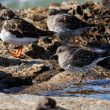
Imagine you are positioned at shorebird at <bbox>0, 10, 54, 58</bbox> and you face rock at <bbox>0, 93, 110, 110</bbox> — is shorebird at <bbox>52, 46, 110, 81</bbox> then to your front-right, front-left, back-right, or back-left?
front-left

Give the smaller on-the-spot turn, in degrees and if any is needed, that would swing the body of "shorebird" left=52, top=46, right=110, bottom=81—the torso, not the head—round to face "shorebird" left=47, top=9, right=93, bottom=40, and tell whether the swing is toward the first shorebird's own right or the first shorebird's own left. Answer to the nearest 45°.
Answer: approximately 90° to the first shorebird's own right

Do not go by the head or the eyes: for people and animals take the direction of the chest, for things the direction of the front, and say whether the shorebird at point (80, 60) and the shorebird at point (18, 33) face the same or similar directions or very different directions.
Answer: same or similar directions

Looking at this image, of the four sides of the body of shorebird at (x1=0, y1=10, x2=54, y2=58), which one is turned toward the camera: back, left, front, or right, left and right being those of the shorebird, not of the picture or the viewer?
left

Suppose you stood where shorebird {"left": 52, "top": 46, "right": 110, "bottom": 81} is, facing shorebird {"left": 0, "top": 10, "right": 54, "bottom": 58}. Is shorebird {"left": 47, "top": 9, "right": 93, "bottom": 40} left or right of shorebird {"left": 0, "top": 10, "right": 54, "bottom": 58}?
right

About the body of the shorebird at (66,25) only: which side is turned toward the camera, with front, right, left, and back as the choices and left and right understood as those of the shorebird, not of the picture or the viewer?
left

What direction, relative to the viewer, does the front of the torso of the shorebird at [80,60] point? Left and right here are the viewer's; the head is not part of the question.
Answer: facing to the left of the viewer

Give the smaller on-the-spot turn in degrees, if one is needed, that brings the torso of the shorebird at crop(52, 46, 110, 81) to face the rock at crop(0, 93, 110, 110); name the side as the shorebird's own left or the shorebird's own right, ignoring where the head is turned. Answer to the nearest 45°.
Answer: approximately 90° to the shorebird's own left

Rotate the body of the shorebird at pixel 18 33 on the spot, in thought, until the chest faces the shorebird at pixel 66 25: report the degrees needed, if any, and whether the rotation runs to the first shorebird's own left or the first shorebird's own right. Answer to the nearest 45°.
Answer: approximately 135° to the first shorebird's own right

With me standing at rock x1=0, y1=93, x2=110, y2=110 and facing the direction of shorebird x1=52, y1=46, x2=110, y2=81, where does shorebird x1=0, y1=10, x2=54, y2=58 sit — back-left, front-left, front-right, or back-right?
front-left

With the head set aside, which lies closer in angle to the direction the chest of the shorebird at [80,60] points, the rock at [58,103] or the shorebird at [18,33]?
the shorebird

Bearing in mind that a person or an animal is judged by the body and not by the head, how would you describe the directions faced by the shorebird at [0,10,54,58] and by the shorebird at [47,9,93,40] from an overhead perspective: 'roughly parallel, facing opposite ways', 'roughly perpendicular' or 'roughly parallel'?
roughly parallel
